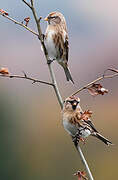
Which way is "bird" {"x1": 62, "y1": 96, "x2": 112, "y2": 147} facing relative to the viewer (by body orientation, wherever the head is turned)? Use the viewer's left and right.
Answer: facing the viewer and to the left of the viewer
